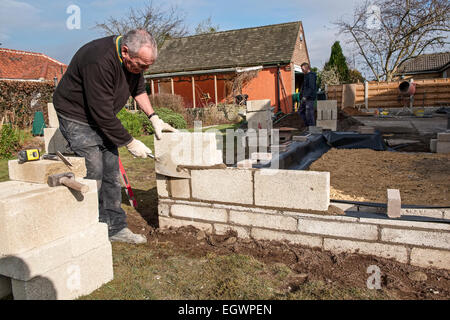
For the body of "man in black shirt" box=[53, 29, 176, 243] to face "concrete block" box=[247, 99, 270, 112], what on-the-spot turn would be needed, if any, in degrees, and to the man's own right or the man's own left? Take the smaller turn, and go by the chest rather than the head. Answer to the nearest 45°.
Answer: approximately 45° to the man's own left

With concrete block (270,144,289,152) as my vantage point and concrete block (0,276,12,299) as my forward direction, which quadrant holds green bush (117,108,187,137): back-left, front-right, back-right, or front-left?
back-right

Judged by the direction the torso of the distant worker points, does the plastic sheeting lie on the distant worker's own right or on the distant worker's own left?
on the distant worker's own left

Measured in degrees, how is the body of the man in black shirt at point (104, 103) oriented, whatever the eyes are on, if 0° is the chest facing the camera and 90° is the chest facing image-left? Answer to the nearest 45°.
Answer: approximately 270°

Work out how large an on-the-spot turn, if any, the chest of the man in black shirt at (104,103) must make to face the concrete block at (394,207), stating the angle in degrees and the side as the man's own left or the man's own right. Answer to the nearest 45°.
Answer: approximately 45° to the man's own right

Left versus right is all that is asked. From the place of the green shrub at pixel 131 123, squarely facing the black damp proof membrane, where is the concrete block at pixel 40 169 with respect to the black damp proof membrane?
right

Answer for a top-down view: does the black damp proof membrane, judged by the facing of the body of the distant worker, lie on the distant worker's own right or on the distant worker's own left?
on the distant worker's own left

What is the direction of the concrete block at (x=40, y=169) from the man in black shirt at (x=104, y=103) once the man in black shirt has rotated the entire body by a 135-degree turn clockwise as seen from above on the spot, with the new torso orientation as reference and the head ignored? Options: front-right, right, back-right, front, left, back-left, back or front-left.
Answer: front

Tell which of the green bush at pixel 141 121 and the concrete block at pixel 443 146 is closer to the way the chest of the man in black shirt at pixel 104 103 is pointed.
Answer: the concrete block

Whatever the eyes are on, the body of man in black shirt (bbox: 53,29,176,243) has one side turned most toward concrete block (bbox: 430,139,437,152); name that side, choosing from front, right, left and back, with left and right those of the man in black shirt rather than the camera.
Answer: front
